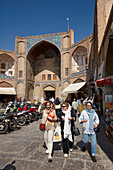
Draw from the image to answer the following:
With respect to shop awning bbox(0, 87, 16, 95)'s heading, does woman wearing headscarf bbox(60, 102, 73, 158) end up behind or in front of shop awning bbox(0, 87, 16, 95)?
in front

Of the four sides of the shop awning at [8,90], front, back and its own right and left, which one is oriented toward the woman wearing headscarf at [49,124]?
front

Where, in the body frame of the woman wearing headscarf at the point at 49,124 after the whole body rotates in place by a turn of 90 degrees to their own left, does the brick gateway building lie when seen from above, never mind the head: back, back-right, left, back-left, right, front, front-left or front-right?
left

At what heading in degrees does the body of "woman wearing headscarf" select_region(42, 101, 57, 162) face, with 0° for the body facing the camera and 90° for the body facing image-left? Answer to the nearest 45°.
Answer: approximately 0°

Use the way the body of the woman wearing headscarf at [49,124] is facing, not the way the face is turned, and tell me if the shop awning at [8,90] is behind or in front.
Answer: behind
